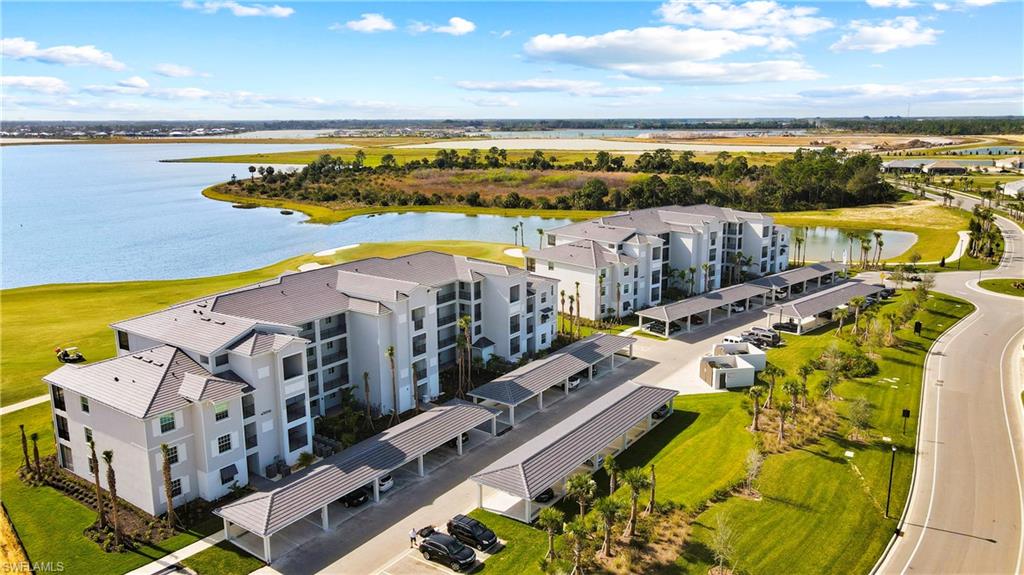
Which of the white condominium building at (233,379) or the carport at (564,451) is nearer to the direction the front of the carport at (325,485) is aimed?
the carport

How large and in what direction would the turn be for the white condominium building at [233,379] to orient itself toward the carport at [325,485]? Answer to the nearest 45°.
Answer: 0° — it already faces it

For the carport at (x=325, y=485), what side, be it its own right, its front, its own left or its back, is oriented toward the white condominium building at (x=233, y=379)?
back

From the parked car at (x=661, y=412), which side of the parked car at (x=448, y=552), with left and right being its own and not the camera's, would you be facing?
left

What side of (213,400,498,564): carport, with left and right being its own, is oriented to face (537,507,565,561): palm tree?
front

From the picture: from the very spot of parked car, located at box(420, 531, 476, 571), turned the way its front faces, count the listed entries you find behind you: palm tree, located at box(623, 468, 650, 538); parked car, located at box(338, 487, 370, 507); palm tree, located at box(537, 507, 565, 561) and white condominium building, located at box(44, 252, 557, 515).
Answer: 2

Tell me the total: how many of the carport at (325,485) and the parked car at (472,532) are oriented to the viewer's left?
0

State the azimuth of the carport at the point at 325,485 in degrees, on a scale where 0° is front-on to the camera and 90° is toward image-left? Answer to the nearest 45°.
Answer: approximately 315°

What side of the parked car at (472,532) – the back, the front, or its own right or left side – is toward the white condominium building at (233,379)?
back

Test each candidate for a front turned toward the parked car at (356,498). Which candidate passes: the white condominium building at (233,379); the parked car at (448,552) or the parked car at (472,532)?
the white condominium building

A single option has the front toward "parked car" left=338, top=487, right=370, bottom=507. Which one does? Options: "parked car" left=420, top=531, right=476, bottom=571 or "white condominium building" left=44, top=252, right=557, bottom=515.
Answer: the white condominium building

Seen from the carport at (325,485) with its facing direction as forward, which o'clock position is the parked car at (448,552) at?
The parked car is roughly at 12 o'clock from the carport.
